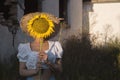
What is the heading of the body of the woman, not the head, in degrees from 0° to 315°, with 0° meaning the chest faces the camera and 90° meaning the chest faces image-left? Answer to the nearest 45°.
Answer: approximately 0°
